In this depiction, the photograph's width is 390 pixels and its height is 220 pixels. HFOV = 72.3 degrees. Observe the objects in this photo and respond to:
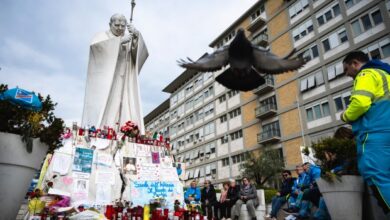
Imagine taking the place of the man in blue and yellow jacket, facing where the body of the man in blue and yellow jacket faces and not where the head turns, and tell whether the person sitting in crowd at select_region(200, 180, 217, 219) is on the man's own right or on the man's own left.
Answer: on the man's own right

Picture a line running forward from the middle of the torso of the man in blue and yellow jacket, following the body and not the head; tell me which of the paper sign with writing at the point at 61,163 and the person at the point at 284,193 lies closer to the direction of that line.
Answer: the paper sign with writing

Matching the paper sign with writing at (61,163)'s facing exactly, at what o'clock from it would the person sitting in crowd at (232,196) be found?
The person sitting in crowd is roughly at 9 o'clock from the paper sign with writing.

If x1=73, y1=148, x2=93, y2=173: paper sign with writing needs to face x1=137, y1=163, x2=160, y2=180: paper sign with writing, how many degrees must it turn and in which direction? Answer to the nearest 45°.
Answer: approximately 90° to its left

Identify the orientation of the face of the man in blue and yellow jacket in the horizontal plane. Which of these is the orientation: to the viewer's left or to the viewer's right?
to the viewer's left

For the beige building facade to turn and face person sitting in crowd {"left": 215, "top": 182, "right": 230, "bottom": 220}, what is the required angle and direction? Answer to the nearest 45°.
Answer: approximately 45° to its left

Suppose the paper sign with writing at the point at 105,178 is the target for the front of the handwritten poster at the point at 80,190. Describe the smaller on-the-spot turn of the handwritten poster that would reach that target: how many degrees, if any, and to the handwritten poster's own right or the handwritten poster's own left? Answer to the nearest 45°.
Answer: approximately 90° to the handwritten poster's own left

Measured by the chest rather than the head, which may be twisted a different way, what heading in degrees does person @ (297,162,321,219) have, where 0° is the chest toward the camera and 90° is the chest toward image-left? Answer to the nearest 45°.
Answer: approximately 90°

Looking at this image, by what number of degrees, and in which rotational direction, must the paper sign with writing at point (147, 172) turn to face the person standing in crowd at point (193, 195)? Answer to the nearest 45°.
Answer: approximately 135° to its left

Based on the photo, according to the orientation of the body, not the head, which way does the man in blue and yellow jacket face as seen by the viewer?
to the viewer's left

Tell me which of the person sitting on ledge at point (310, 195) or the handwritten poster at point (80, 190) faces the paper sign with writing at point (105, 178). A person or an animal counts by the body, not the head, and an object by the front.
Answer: the person sitting on ledge

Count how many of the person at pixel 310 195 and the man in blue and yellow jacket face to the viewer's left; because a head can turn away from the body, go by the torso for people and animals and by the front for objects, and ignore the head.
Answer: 2
